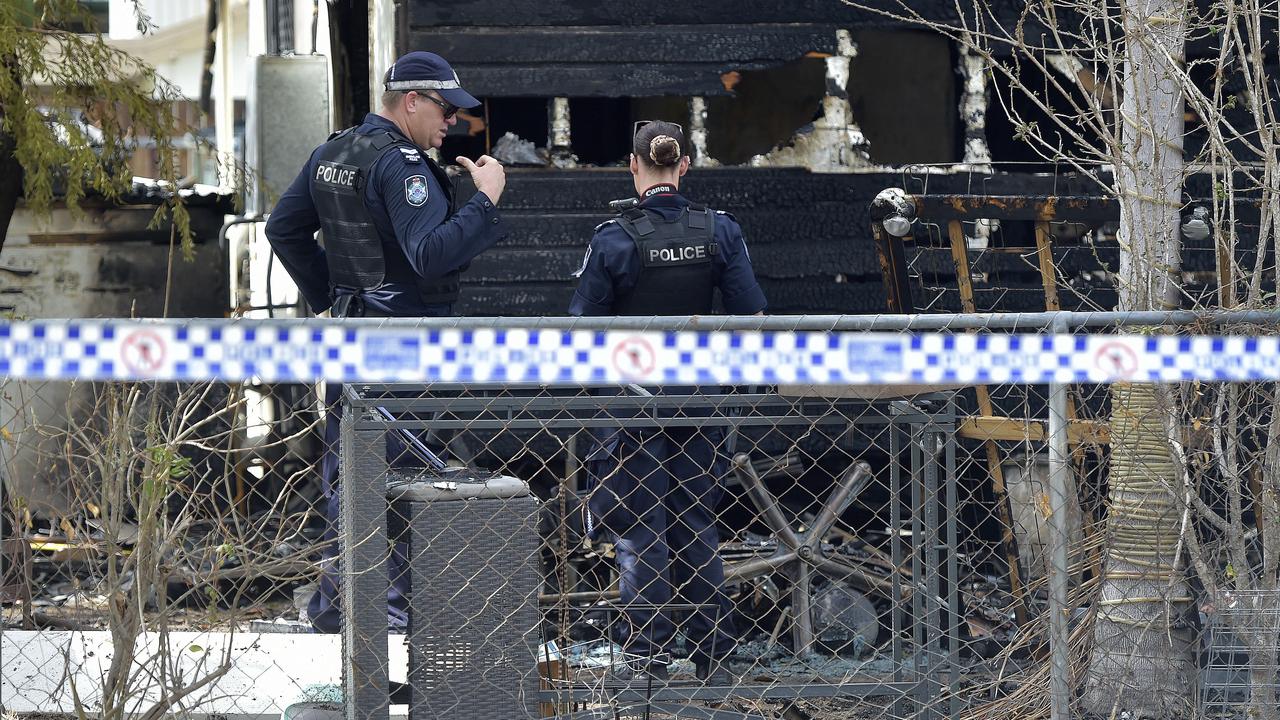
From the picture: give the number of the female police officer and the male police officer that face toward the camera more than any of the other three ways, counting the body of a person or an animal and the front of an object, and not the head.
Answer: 0

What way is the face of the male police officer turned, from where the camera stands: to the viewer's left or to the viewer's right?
to the viewer's right

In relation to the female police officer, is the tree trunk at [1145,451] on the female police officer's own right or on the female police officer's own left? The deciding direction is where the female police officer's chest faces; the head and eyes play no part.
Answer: on the female police officer's own right

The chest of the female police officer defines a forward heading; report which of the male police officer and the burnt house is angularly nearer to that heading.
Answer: the burnt house

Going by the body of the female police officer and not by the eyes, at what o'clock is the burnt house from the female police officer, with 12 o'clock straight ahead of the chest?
The burnt house is roughly at 12 o'clock from the female police officer.

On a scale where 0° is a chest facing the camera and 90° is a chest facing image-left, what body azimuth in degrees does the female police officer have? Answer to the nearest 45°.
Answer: approximately 180°

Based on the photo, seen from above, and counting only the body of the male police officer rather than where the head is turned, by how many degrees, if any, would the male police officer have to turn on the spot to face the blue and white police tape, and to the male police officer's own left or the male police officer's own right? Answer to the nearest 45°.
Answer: approximately 135° to the male police officer's own right

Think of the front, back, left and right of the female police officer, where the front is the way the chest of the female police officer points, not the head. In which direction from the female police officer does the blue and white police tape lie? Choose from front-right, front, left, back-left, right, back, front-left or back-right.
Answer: back

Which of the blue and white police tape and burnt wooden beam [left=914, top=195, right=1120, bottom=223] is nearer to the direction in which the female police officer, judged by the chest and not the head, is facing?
the burnt wooden beam

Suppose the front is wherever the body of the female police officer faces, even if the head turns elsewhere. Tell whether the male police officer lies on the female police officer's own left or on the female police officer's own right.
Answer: on the female police officer's own left

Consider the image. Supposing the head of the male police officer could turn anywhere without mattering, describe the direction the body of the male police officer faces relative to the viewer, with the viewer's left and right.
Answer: facing away from the viewer and to the right of the viewer
